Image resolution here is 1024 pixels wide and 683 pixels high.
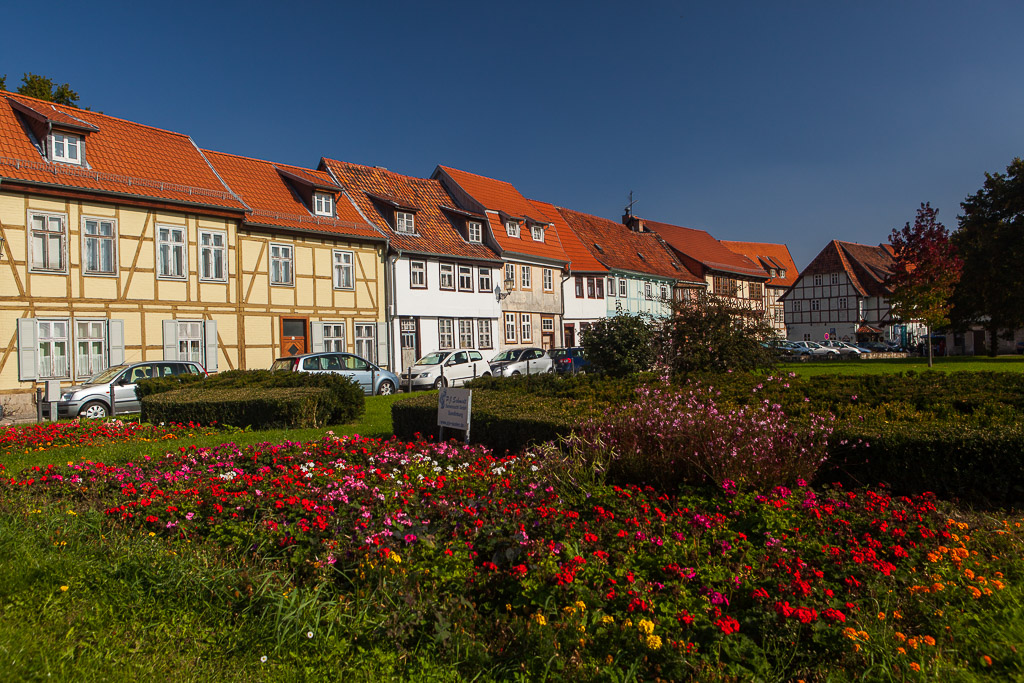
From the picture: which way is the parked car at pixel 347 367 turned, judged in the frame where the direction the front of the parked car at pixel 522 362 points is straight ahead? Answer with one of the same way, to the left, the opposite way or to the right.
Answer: the opposite way

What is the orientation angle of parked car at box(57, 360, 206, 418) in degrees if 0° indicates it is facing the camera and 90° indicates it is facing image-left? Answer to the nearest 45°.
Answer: approximately 45°

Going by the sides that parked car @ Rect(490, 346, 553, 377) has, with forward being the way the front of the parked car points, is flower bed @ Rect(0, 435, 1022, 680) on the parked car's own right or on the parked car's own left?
on the parked car's own left

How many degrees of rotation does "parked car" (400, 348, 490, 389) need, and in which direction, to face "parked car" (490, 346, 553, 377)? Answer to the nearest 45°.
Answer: approximately 180°

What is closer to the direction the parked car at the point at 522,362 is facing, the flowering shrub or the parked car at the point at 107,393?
the parked car

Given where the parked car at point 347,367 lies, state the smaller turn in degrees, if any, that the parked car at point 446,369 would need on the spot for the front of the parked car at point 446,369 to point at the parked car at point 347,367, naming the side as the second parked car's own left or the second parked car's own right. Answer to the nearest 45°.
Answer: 0° — it already faces it

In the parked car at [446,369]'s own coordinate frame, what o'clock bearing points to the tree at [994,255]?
The tree is roughly at 7 o'clock from the parked car.

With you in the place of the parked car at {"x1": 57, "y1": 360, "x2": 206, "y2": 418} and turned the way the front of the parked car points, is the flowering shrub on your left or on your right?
on your left

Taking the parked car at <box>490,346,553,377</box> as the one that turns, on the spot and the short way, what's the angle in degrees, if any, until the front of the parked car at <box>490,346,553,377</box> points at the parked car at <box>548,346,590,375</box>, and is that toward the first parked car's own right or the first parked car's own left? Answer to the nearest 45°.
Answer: approximately 135° to the first parked car's own left

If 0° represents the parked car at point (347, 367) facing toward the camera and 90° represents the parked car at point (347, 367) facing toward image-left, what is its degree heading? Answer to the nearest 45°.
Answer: approximately 225°

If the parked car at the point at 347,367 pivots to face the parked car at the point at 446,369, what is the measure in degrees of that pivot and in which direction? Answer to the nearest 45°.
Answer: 0° — it already faces it

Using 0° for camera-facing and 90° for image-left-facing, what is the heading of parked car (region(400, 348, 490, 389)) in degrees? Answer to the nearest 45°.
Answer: approximately 45°
